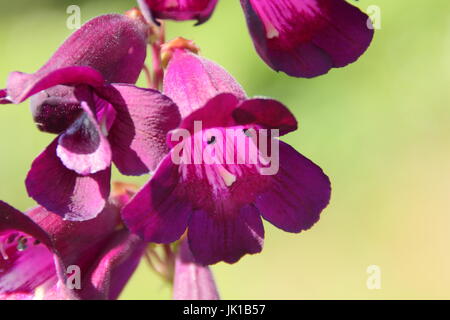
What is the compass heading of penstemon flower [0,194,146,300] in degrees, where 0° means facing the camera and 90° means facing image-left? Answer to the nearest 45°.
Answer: approximately 45°

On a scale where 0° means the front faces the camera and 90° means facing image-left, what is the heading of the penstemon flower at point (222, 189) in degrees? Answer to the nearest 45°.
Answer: approximately 0°

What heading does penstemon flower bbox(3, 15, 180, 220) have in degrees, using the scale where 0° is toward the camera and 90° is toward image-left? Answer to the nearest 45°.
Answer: approximately 45°
